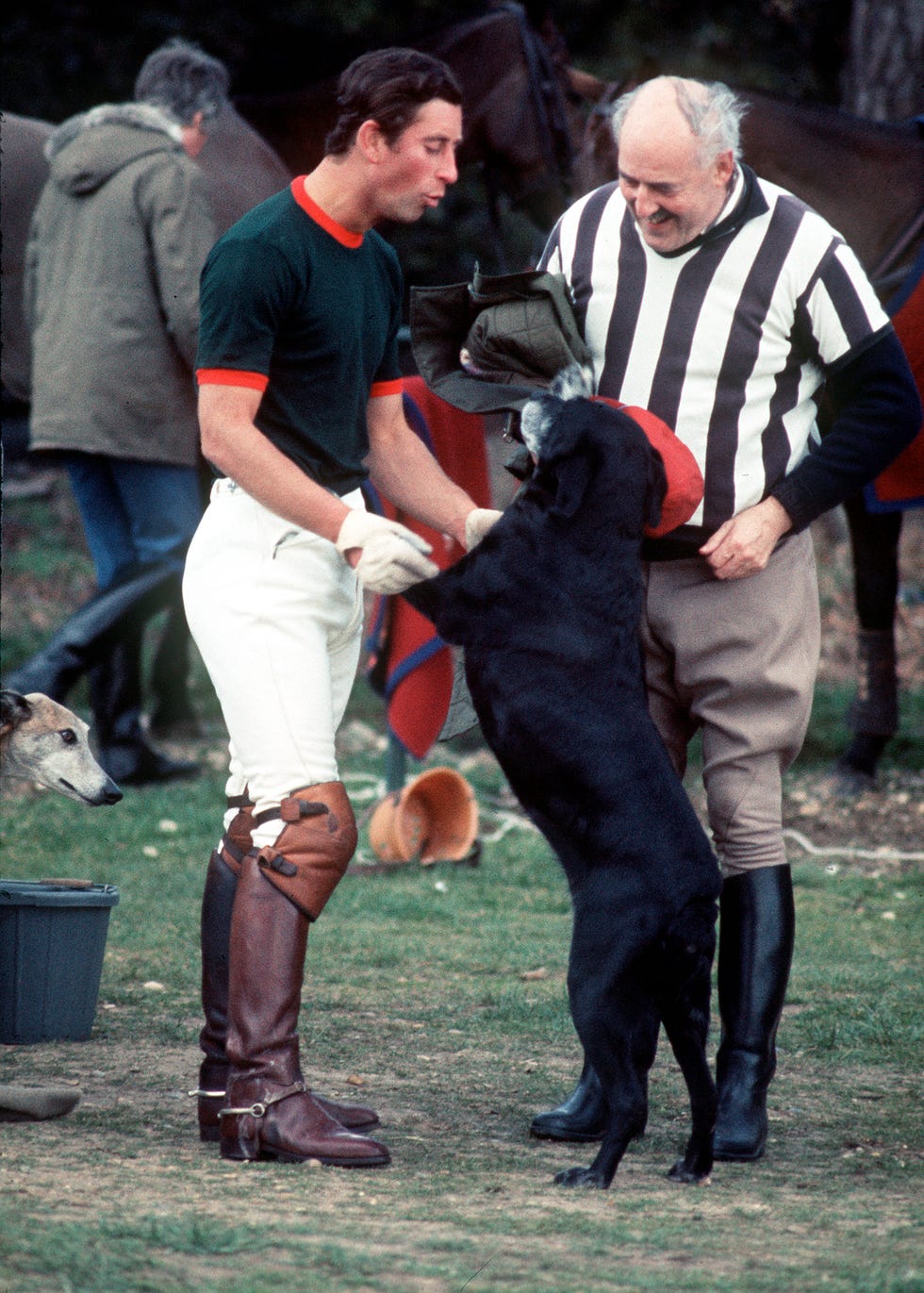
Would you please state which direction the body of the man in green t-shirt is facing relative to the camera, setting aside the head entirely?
to the viewer's right

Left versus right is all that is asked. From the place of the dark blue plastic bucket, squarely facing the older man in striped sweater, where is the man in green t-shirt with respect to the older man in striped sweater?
right

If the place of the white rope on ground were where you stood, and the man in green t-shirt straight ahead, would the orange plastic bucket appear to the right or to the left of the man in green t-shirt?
right

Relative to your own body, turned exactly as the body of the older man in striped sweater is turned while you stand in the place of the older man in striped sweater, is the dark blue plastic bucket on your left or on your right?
on your right

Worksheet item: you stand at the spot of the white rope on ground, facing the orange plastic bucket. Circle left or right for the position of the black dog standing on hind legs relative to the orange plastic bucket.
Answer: left

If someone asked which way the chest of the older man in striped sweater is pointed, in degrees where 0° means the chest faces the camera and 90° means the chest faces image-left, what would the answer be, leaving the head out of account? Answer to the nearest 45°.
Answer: approximately 45°

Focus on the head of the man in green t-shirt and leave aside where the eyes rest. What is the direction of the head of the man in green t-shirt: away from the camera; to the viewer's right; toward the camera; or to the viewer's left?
to the viewer's right

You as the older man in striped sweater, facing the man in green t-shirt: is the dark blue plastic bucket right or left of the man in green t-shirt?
right

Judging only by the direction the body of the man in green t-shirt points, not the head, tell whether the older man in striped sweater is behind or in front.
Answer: in front

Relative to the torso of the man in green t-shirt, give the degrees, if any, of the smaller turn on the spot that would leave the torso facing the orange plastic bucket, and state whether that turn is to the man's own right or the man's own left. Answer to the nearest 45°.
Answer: approximately 90° to the man's own left

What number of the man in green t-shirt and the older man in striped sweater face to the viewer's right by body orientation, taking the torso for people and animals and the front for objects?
1

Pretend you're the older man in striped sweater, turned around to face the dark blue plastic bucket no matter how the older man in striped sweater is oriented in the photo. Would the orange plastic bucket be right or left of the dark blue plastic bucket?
right
